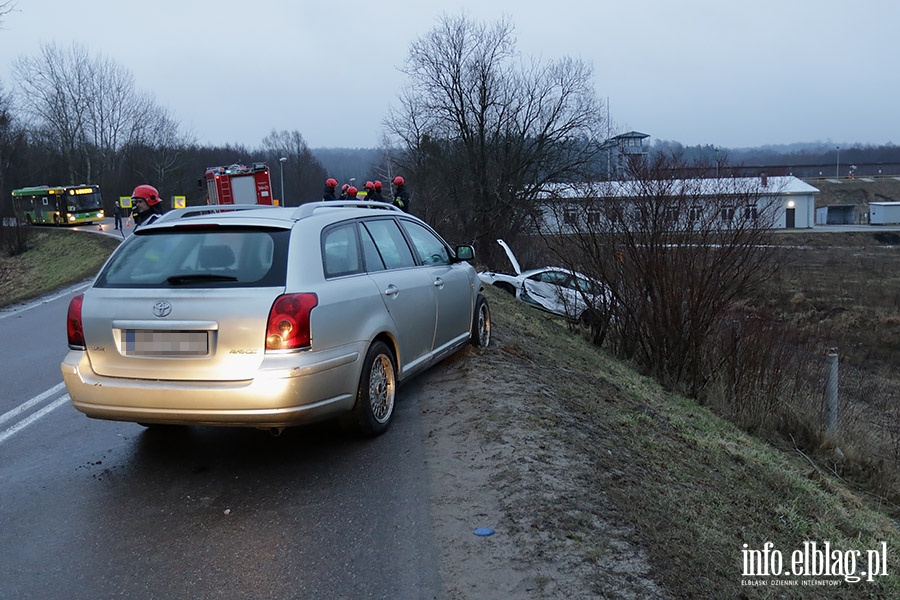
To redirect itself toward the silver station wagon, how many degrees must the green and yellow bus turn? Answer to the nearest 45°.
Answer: approximately 45° to its right

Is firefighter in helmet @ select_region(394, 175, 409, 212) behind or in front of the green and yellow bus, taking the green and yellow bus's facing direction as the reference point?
in front

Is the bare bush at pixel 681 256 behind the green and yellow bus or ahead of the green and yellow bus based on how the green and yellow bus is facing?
ahead

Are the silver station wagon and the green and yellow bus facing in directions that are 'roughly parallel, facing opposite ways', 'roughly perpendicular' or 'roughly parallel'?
roughly perpendicular

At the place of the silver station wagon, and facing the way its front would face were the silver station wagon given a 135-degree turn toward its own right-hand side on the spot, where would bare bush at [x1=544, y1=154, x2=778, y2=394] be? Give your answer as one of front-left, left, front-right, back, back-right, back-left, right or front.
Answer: back-left

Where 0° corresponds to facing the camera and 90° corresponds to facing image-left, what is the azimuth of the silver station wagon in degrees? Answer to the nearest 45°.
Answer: approximately 225°

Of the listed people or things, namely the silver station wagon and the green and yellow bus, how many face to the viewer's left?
0

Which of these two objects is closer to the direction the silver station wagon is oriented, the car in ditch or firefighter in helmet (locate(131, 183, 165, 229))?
the car in ditch

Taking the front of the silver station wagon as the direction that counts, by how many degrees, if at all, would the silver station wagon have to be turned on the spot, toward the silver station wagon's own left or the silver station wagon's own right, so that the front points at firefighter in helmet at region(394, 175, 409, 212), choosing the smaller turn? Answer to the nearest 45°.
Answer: approximately 45° to the silver station wagon's own left
